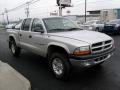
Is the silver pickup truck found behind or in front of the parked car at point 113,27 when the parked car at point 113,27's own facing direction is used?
in front

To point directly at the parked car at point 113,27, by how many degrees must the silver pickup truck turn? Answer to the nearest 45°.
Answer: approximately 135° to its left

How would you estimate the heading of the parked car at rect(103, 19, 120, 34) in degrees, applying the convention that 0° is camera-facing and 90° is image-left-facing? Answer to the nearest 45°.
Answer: approximately 45°

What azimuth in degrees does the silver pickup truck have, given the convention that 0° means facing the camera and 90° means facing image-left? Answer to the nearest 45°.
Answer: approximately 315°

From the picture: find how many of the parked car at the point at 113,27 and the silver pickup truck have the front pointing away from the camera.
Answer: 0
